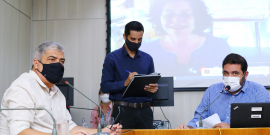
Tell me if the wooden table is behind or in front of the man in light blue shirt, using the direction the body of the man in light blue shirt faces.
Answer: in front

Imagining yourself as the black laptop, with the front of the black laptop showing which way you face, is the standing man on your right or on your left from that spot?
on your left

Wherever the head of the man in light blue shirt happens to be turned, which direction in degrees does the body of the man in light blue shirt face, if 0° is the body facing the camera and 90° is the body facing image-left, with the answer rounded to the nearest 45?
approximately 45°

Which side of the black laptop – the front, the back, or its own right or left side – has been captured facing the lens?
back
